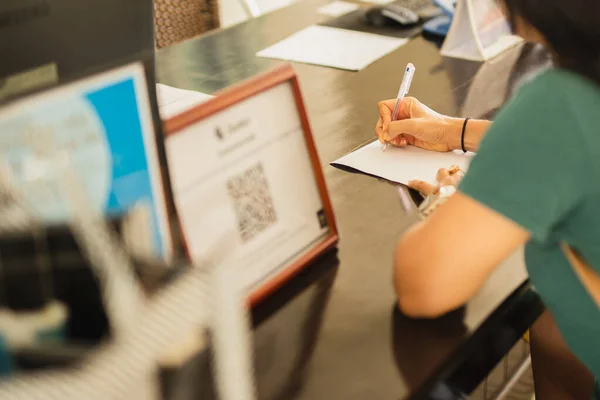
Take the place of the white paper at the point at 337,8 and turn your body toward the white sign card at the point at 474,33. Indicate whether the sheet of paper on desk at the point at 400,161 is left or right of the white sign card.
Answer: right

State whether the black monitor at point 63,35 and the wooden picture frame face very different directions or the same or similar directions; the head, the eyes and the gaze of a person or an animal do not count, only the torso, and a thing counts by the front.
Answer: very different directions
